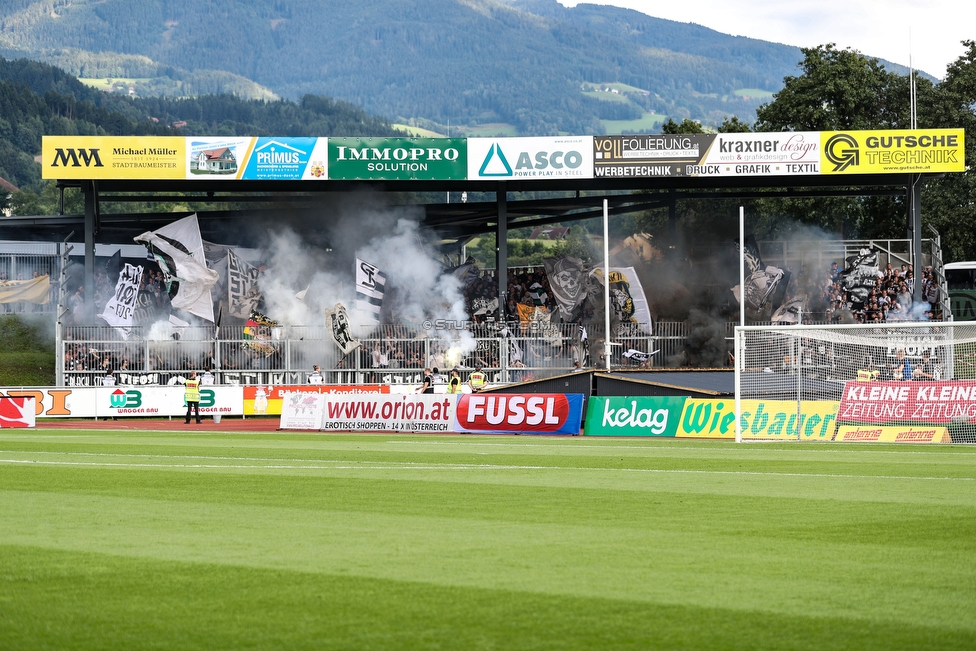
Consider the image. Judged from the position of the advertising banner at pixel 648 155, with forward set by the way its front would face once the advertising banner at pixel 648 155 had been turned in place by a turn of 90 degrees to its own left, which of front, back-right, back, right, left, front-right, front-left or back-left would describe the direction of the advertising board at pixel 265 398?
back-right

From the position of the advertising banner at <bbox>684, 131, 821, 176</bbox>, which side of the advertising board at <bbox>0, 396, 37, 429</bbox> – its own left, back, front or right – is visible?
left

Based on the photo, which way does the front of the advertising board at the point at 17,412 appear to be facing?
toward the camera

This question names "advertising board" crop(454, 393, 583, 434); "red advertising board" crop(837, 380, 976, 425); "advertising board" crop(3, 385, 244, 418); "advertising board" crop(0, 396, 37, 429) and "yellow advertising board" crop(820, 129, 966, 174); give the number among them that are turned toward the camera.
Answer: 5

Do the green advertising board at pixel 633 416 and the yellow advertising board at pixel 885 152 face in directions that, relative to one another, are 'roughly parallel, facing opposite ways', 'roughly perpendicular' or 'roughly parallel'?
roughly parallel

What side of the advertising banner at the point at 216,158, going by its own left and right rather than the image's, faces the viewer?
front

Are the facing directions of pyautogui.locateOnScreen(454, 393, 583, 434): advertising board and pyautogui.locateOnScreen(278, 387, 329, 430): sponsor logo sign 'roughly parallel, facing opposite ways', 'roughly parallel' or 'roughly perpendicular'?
roughly parallel

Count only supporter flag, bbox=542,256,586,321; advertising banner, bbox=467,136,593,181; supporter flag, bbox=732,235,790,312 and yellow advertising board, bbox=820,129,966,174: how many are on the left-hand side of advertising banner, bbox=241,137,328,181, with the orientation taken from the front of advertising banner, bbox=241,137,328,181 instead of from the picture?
4

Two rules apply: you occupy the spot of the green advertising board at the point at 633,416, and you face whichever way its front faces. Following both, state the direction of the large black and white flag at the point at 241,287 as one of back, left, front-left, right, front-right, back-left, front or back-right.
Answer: back-right

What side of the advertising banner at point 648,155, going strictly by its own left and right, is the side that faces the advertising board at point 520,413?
front

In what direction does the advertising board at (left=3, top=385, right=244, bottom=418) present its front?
toward the camera

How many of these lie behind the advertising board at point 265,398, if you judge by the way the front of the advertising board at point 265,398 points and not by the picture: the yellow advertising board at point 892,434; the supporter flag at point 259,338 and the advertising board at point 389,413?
1

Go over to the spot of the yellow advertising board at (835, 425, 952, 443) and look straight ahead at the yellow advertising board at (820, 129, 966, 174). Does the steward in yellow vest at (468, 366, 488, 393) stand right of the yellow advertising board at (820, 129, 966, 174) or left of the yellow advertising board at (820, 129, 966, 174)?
left

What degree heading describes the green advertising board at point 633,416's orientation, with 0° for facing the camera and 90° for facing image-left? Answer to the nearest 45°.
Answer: approximately 0°

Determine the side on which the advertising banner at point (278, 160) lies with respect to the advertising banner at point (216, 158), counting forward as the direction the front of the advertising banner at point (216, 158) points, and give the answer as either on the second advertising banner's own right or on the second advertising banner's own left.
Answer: on the second advertising banner's own left

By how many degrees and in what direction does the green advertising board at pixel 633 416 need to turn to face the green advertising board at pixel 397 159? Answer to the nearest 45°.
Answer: approximately 135° to its right

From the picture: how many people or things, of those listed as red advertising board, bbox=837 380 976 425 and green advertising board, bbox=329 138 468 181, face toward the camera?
2

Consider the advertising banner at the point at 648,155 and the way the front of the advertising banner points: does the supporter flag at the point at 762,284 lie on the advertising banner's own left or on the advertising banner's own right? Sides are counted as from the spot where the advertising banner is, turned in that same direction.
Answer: on the advertising banner's own left
